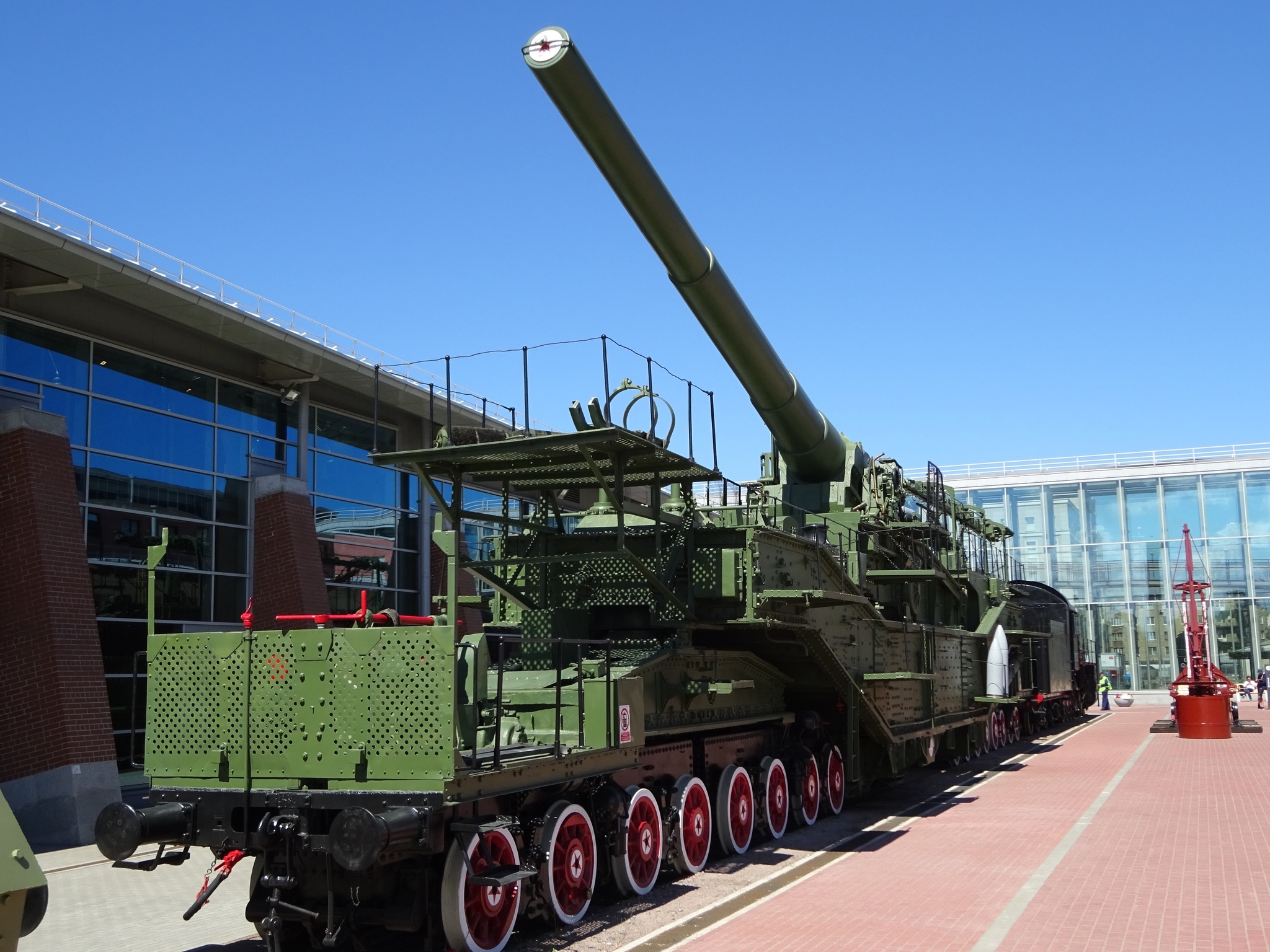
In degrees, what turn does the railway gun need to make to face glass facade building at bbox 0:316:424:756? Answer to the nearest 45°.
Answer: approximately 90° to its right

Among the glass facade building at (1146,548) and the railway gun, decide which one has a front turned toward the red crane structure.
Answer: the glass facade building

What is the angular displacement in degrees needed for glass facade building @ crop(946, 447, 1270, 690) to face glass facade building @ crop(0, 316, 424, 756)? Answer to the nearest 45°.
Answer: approximately 45° to its right

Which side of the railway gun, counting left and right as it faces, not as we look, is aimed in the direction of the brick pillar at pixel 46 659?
right

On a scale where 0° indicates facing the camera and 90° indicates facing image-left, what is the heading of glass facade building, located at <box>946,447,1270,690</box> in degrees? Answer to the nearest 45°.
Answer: approximately 0°

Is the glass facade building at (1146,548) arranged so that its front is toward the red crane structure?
yes

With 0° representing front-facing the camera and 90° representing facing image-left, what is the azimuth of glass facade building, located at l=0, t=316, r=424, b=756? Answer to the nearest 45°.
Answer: approximately 315°

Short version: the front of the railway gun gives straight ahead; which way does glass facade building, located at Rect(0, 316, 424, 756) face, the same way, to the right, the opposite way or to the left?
to the left

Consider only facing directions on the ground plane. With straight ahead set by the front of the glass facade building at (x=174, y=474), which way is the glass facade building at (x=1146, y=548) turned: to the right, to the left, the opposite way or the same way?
to the right

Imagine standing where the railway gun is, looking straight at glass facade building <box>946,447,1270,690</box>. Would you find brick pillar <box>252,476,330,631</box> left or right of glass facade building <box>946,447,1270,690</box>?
left
